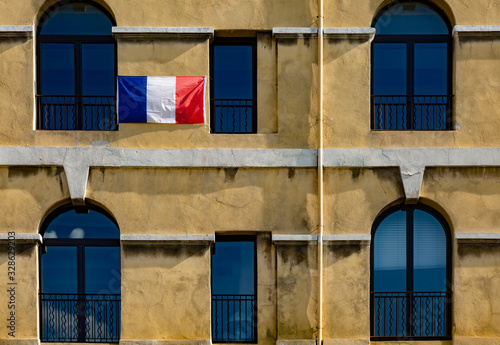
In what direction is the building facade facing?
toward the camera
